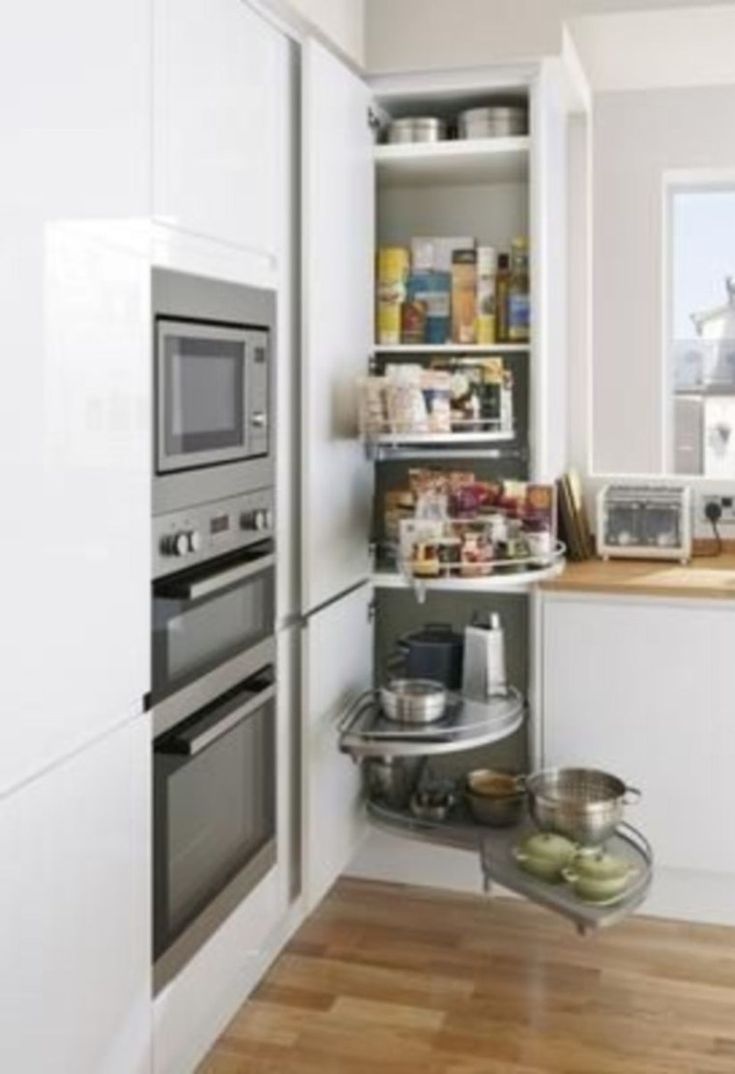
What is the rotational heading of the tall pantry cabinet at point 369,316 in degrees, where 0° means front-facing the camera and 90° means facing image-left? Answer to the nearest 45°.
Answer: approximately 0°

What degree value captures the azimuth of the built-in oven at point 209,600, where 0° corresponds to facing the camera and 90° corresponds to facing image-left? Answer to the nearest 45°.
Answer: approximately 315°

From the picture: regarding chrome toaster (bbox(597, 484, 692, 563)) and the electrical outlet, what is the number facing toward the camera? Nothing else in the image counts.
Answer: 2

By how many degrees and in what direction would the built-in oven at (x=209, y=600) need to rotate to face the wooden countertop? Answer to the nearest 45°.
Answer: approximately 90° to its left

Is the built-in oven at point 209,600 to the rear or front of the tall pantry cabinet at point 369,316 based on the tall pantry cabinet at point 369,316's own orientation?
to the front

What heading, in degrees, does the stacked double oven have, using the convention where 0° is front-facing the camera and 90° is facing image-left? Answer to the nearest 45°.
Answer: approximately 315°

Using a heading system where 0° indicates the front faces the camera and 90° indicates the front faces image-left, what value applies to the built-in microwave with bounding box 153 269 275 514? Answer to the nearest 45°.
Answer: approximately 315°
